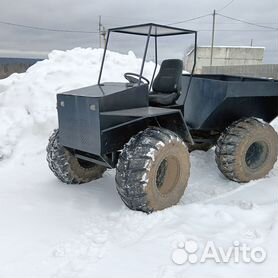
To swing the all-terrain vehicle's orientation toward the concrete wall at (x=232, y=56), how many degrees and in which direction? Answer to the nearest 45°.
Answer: approximately 135° to its right

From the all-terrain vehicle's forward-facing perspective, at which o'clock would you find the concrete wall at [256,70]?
The concrete wall is roughly at 5 o'clock from the all-terrain vehicle.

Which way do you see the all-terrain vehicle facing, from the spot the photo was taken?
facing the viewer and to the left of the viewer
